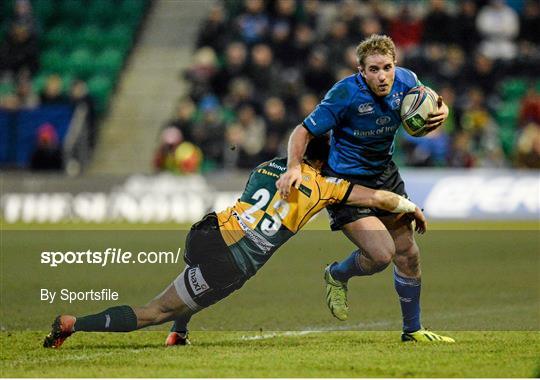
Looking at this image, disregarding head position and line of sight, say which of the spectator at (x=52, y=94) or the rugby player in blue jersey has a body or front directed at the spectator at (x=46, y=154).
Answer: the spectator at (x=52, y=94)

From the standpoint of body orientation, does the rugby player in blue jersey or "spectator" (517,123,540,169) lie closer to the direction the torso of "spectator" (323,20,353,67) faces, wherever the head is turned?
the rugby player in blue jersey

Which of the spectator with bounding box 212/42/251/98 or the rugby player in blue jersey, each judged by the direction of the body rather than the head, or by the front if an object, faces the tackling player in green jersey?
the spectator

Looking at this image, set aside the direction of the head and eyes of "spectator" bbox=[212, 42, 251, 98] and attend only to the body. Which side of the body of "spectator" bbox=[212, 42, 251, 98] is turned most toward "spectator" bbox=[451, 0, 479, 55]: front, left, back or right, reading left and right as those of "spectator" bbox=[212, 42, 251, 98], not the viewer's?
left

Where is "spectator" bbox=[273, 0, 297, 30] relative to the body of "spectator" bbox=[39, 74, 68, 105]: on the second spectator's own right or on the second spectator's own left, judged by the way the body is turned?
on the second spectator's own left

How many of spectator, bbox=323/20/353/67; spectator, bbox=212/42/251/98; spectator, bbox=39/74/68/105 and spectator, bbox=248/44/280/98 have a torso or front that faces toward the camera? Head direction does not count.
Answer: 4

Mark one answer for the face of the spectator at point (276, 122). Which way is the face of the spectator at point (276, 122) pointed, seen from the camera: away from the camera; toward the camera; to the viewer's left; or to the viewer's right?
toward the camera

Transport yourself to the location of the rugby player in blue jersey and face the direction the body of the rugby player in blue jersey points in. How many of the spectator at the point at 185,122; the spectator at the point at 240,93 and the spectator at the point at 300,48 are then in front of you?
0

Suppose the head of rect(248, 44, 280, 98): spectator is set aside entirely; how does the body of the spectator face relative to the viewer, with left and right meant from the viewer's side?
facing the viewer

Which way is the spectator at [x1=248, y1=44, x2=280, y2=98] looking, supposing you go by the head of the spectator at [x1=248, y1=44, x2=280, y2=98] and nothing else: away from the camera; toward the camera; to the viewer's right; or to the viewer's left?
toward the camera

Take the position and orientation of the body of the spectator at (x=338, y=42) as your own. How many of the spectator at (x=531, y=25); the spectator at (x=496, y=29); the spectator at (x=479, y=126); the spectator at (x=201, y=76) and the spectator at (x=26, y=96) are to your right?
2

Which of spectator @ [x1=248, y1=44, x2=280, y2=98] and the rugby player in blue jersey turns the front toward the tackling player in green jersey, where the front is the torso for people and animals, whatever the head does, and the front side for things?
the spectator

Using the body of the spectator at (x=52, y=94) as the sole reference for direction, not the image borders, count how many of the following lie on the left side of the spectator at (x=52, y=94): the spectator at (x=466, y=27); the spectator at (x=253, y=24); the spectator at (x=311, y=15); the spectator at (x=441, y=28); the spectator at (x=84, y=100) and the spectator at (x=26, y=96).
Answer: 5

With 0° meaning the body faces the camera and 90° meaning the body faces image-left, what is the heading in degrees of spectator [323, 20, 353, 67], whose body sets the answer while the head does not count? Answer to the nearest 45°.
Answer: approximately 0°

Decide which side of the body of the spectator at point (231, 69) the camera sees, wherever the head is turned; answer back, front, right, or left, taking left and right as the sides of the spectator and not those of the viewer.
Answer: front
